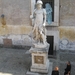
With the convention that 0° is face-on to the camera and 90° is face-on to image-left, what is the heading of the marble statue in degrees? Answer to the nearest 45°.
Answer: approximately 0°
